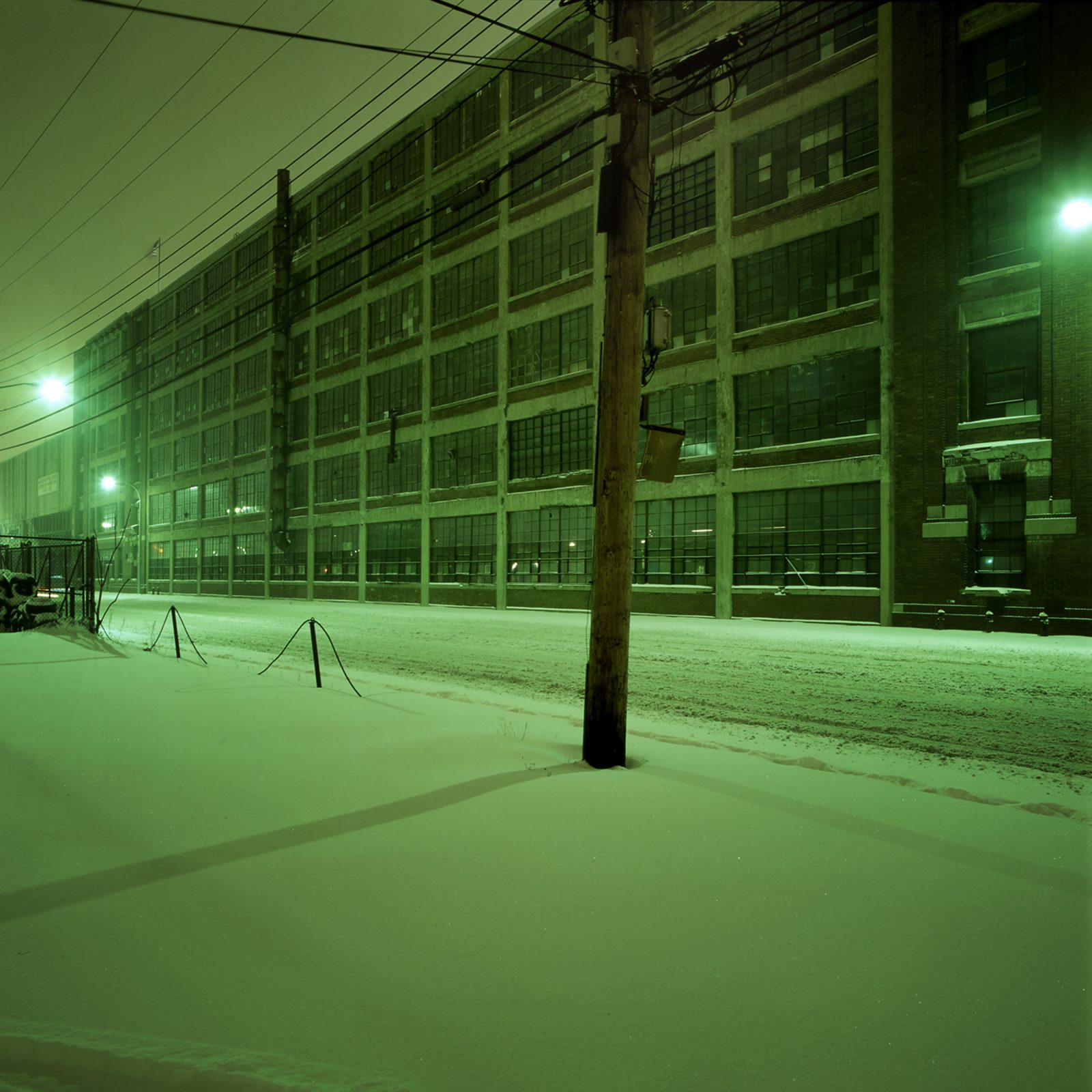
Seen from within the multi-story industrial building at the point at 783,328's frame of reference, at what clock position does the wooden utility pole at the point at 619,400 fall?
The wooden utility pole is roughly at 11 o'clock from the multi-story industrial building.

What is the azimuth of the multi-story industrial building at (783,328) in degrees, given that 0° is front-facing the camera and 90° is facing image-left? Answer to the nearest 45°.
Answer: approximately 45°
